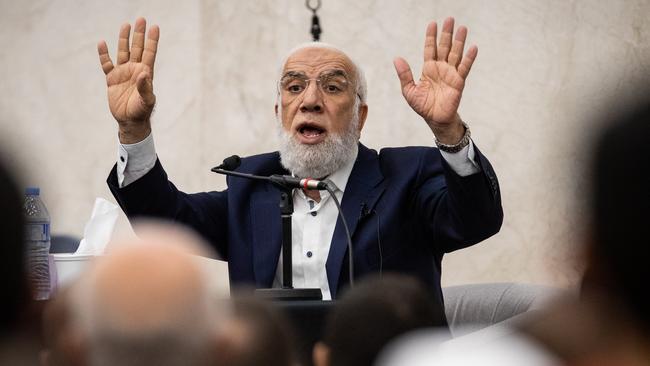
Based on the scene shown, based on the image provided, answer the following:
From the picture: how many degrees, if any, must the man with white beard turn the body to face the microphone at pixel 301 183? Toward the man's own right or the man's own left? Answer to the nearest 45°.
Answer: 0° — they already face it

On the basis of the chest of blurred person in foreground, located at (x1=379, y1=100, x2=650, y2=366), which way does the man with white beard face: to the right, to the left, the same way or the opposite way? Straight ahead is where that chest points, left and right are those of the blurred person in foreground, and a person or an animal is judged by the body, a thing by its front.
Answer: the opposite way

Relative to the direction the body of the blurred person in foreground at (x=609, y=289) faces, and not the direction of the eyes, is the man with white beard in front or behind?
in front

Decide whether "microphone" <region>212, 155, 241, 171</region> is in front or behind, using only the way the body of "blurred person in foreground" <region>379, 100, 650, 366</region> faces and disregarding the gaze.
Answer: in front

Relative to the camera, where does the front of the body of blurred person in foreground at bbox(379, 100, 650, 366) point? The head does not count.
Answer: away from the camera

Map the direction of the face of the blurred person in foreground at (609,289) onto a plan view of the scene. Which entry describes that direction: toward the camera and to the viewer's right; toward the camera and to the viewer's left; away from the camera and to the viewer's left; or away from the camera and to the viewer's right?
away from the camera and to the viewer's left

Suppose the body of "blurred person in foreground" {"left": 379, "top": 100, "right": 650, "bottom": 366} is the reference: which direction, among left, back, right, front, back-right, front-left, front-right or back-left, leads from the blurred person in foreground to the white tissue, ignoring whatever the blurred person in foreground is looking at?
front-left

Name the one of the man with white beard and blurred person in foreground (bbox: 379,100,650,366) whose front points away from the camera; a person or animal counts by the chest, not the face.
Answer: the blurred person in foreground

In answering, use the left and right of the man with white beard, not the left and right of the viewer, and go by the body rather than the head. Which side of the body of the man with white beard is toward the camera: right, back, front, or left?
front

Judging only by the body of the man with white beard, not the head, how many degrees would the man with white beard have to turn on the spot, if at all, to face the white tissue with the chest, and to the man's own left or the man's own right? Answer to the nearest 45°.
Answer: approximately 45° to the man's own right

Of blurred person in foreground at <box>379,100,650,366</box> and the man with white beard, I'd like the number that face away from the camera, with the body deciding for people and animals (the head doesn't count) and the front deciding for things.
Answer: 1
